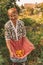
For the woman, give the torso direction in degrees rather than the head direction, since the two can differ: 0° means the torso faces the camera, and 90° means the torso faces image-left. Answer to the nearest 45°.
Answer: approximately 0°
